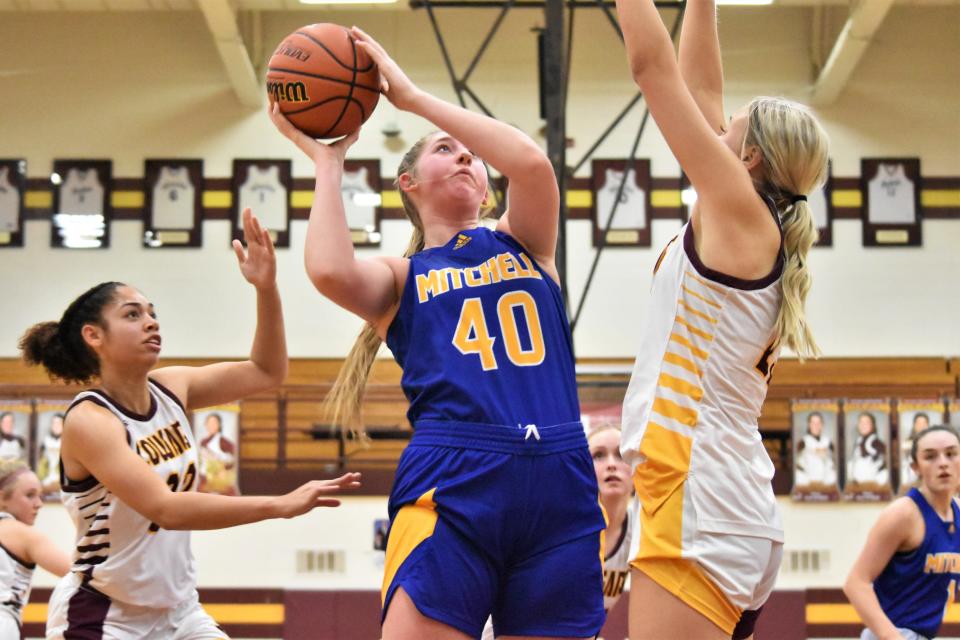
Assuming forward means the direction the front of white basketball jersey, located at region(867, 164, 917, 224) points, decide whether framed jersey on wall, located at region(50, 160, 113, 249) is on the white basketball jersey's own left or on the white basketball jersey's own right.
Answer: on the white basketball jersey's own right

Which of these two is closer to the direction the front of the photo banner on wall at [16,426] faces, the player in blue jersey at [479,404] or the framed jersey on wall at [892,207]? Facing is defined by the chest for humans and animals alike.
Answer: the player in blue jersey

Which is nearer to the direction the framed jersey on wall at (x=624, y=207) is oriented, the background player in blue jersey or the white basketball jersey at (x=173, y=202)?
the background player in blue jersey

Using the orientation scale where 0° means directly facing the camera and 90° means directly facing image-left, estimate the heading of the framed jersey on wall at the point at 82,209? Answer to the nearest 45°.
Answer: approximately 0°

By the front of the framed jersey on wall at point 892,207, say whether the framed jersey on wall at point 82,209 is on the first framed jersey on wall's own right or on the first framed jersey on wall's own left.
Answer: on the first framed jersey on wall's own right

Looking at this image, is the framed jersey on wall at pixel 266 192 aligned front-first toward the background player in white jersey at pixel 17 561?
yes

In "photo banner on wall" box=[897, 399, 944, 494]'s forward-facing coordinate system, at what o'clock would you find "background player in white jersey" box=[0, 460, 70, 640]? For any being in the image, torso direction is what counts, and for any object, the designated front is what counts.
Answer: The background player in white jersey is roughly at 1 o'clock from the photo banner on wall.

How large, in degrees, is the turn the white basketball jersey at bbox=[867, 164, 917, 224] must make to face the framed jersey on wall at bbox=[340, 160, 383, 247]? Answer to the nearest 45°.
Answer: approximately 90° to its right

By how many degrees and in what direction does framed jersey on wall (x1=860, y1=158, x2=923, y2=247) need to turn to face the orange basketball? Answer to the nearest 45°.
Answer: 0° — it already faces it

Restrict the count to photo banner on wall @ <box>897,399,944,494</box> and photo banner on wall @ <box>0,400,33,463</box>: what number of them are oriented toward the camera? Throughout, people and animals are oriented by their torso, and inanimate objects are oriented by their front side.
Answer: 2

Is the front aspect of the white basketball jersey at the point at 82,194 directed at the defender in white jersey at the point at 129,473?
yes

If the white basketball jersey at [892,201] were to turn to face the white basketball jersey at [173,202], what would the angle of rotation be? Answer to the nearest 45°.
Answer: approximately 90° to its right

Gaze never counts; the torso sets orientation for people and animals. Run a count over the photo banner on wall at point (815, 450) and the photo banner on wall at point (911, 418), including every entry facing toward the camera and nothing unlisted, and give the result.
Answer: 2

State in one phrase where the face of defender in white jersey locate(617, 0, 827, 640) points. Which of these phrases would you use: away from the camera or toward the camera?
away from the camera

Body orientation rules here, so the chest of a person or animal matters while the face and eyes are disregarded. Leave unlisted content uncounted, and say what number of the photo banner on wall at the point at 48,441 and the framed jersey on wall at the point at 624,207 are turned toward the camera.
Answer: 2
